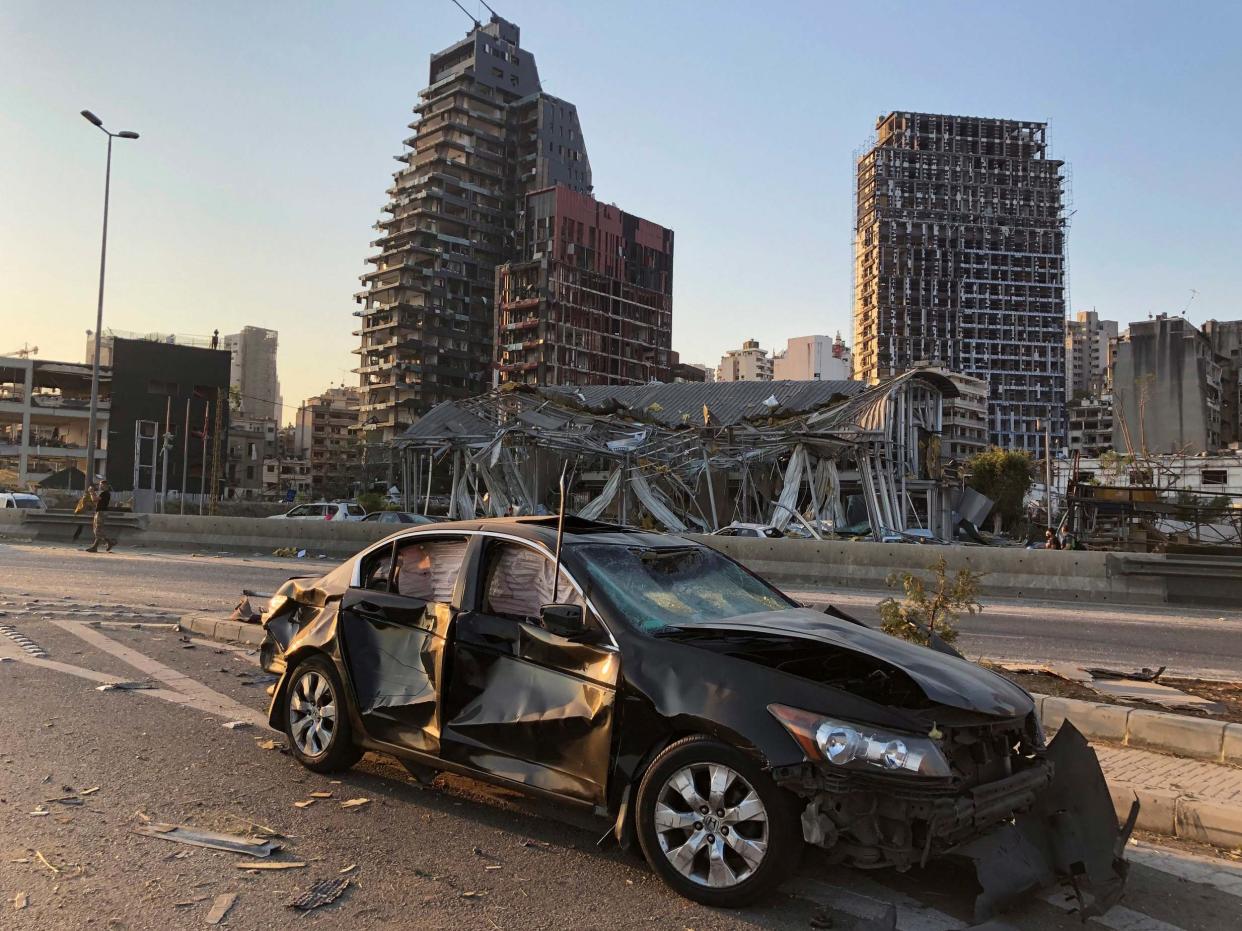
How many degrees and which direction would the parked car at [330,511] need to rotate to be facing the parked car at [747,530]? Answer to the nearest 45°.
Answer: approximately 135° to its left

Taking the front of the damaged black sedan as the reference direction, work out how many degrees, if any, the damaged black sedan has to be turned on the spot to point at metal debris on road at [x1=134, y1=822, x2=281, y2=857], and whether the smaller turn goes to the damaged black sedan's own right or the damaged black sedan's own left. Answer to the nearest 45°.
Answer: approximately 135° to the damaged black sedan's own right

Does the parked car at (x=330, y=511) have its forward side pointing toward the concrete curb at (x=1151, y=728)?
no

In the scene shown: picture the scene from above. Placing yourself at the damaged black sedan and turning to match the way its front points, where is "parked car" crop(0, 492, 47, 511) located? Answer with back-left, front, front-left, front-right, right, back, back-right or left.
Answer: back

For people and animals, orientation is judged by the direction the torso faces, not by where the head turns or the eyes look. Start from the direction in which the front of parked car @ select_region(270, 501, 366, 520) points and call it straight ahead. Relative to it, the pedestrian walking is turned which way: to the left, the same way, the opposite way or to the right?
the same way

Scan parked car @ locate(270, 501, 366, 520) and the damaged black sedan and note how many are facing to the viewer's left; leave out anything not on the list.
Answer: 1

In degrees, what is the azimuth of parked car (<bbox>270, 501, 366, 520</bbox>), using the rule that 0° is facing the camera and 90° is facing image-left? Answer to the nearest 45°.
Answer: approximately 90°

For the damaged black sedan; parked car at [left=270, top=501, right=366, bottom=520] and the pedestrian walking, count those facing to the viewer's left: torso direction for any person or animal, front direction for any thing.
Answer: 2

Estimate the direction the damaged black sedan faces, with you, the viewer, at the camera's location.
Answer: facing the viewer and to the right of the viewer

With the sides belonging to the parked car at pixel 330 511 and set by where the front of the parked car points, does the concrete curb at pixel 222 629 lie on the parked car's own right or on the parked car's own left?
on the parked car's own left

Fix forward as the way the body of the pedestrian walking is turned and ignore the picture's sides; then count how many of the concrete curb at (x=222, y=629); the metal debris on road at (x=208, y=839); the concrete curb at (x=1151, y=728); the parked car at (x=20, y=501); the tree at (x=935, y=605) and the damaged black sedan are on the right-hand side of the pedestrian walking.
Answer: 1

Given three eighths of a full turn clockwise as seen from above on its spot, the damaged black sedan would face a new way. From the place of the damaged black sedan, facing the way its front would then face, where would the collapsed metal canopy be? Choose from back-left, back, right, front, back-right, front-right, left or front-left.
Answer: right

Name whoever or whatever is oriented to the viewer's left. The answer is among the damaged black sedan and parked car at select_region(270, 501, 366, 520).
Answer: the parked car

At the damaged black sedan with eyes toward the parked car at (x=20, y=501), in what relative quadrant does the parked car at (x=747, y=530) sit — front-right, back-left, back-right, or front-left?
front-right

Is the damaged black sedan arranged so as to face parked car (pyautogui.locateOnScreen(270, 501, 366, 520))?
no

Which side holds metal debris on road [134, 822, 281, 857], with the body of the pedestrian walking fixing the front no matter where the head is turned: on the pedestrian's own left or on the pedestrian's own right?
on the pedestrian's own left

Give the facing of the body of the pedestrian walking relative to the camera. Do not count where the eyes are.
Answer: to the viewer's left
